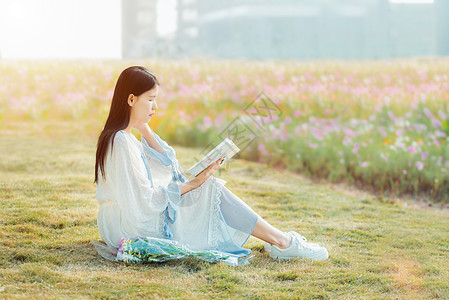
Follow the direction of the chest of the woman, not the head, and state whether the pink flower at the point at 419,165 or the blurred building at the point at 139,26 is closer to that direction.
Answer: the pink flower

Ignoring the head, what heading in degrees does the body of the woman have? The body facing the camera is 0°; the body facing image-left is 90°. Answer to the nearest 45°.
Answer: approximately 270°

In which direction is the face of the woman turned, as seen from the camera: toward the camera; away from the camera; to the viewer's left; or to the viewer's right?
to the viewer's right

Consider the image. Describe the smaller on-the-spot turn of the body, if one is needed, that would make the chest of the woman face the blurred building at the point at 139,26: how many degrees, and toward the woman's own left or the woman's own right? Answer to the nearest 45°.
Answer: approximately 90° to the woman's own left

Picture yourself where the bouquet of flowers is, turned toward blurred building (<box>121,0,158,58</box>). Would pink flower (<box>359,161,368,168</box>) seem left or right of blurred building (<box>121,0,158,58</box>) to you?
right

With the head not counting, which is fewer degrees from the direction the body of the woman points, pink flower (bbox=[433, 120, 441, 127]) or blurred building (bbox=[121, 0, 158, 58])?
the pink flower

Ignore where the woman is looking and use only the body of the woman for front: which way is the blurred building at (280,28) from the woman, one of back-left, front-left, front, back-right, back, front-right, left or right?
left

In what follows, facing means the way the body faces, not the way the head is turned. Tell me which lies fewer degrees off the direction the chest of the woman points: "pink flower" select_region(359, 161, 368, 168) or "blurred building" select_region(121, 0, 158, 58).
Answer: the pink flower

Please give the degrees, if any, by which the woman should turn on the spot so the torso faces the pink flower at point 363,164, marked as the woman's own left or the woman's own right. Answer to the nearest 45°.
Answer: approximately 45° to the woman's own left

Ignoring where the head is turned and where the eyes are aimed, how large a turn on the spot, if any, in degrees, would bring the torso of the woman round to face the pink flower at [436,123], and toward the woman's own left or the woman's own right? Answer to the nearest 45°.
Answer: approximately 45° to the woman's own left
